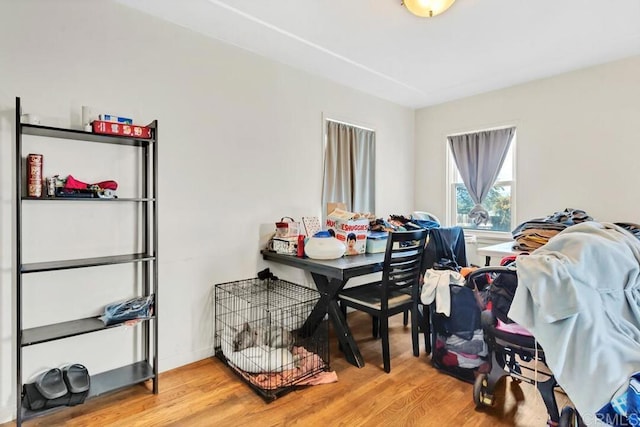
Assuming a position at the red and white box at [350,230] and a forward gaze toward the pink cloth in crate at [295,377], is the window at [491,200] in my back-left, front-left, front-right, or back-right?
back-left

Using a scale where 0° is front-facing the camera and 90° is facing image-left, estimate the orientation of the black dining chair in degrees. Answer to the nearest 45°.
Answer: approximately 135°

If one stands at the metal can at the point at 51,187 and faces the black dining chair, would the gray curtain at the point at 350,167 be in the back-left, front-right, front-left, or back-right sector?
front-left

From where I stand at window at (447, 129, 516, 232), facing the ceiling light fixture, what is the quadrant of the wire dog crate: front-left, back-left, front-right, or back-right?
front-right

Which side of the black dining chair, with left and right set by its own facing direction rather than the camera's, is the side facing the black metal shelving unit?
left

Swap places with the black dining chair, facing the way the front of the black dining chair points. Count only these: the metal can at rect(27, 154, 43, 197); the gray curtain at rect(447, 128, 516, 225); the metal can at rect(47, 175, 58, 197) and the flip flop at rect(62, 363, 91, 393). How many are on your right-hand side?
1

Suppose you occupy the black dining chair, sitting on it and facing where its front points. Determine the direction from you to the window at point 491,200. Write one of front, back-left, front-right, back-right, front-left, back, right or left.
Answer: right

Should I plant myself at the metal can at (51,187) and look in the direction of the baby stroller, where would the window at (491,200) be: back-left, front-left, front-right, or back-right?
front-left

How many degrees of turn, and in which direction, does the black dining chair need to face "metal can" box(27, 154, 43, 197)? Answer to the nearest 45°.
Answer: approximately 90° to its left

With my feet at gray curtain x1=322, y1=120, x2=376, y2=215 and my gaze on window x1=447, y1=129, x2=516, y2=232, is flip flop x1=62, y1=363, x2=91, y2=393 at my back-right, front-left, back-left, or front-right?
back-right
